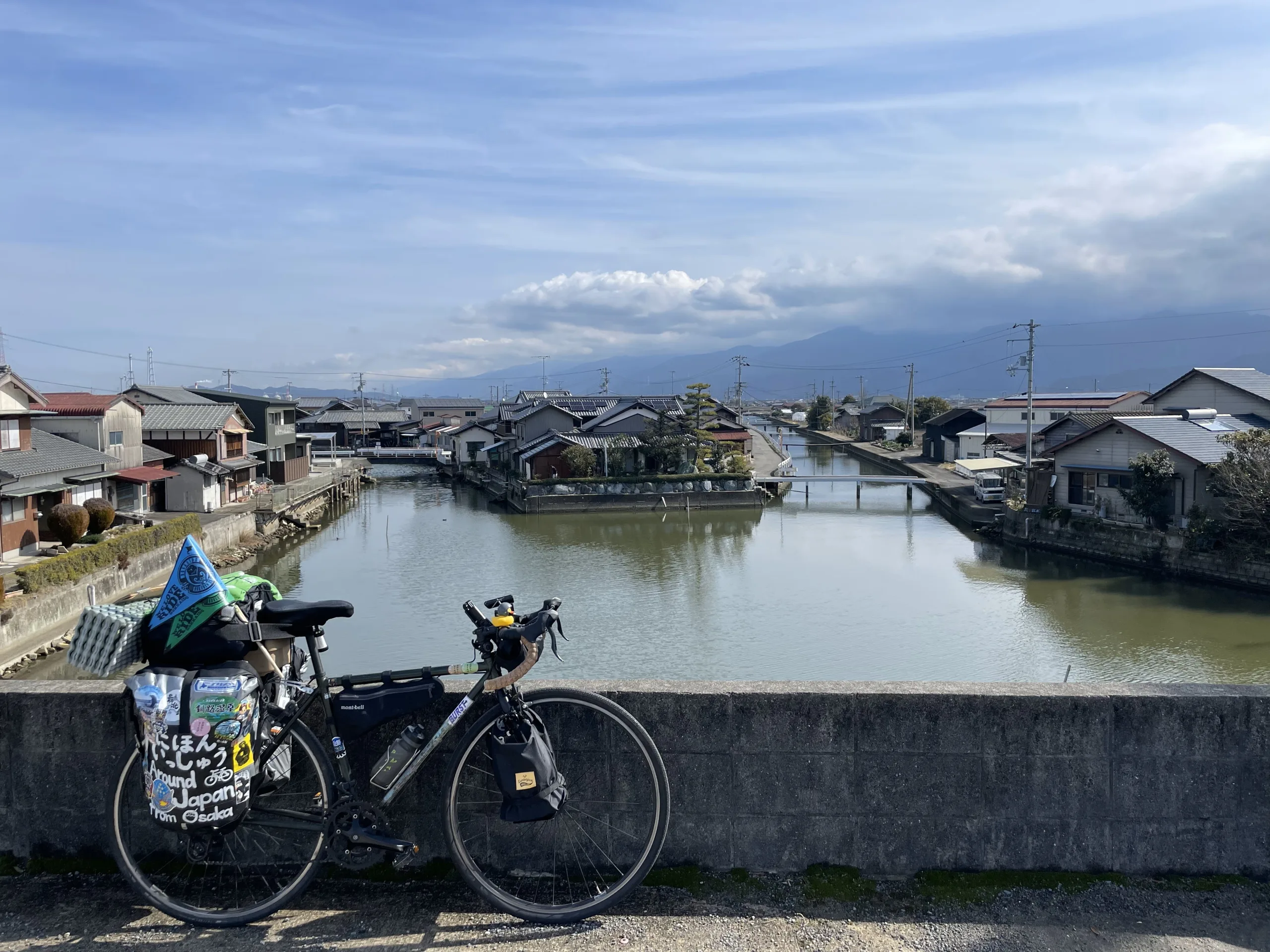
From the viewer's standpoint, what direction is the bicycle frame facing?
to the viewer's right

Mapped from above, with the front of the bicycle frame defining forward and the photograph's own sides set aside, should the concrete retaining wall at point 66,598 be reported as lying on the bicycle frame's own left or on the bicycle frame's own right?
on the bicycle frame's own left

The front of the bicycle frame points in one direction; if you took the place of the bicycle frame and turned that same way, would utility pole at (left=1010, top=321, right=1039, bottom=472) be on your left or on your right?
on your left

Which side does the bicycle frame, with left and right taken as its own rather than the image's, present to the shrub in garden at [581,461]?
left

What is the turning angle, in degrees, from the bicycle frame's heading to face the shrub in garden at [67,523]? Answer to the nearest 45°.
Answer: approximately 90° to its left

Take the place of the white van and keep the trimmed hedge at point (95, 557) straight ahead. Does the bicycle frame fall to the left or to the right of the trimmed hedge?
left

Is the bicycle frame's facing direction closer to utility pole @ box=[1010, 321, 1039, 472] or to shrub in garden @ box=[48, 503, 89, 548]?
the utility pole

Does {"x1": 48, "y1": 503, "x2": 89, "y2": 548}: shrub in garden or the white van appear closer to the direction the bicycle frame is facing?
the white van

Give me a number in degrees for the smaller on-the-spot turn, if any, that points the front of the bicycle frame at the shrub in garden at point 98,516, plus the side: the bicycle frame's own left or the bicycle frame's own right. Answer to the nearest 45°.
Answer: approximately 90° to the bicycle frame's own left
